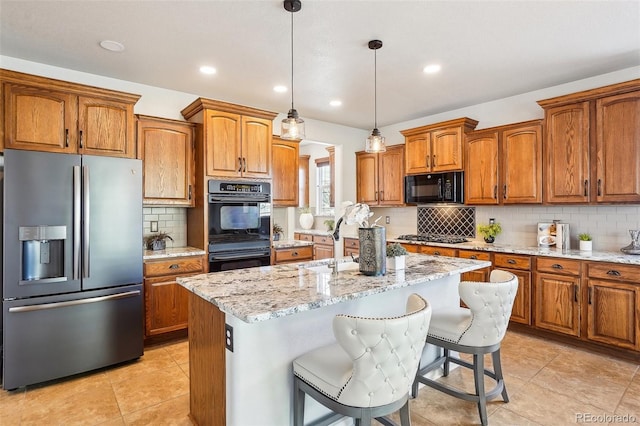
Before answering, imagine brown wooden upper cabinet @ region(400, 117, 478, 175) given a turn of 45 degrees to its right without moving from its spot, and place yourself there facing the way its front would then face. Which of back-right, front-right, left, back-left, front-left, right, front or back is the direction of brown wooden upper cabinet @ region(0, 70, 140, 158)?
front-left

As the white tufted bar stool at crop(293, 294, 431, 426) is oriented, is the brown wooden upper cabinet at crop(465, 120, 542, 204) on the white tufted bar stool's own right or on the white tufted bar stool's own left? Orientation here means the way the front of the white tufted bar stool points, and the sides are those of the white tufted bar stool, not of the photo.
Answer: on the white tufted bar stool's own right

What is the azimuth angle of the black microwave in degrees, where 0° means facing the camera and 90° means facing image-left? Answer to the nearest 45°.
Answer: approximately 45°

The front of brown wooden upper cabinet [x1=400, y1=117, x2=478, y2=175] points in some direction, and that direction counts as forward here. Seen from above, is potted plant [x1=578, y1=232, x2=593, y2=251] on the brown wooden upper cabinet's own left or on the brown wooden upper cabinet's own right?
on the brown wooden upper cabinet's own left

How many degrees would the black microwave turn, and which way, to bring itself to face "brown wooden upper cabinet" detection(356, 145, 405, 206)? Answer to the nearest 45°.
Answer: approximately 90° to its right

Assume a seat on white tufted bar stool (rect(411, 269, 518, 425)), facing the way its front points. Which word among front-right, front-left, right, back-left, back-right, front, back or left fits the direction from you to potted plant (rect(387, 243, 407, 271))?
front-left

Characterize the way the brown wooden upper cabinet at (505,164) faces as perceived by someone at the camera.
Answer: facing the viewer and to the left of the viewer

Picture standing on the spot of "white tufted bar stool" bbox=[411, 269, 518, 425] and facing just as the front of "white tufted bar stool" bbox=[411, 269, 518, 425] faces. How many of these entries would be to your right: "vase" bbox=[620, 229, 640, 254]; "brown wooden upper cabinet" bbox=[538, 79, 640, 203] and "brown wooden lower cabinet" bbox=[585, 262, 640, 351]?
3

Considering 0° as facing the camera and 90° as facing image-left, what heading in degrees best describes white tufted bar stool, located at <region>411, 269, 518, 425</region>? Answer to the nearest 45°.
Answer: approximately 135°
